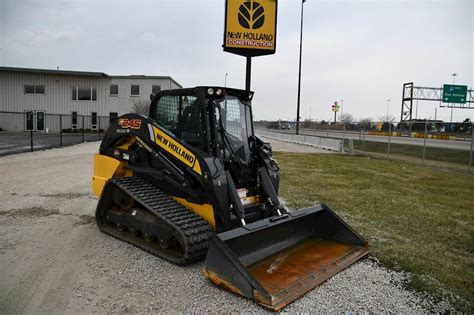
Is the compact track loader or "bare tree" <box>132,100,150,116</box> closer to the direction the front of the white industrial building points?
the compact track loader

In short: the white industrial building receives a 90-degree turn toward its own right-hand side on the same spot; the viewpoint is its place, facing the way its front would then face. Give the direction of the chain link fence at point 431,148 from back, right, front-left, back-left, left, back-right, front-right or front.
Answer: back-left

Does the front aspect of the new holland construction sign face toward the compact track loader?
yes

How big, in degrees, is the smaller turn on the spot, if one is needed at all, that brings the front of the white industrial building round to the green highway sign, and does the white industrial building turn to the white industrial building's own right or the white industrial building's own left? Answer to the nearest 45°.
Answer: approximately 90° to the white industrial building's own left

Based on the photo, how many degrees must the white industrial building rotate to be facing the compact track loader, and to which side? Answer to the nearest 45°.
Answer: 0° — it already faces it

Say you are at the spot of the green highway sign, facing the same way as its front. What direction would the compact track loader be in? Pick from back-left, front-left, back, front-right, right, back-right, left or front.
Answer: front

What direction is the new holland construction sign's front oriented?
toward the camera

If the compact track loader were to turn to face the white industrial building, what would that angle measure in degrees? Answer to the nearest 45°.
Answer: approximately 180°

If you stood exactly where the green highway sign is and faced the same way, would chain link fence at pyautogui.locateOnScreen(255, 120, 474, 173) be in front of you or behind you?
in front

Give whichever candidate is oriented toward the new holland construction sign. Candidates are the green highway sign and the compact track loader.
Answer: the green highway sign

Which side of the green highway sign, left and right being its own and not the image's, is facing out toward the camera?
front

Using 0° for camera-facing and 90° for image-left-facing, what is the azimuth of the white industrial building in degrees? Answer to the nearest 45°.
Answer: approximately 0°
